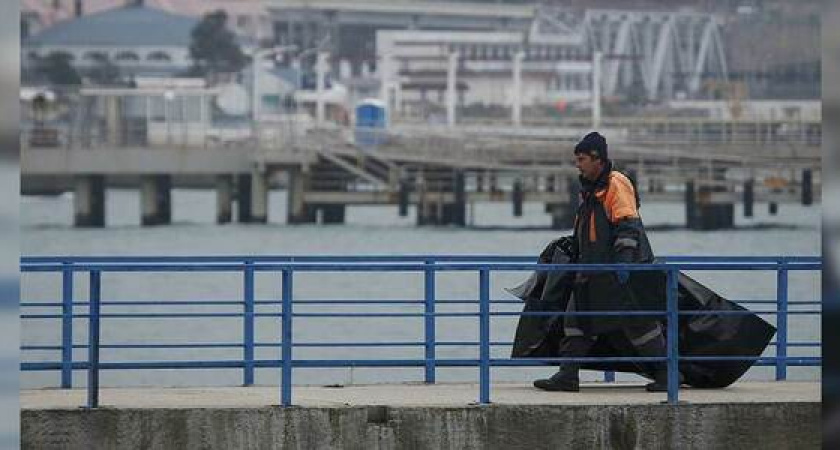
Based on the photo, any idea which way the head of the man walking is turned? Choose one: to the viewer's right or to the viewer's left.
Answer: to the viewer's left

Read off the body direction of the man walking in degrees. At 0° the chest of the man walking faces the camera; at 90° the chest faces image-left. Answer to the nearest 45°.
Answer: approximately 90°
